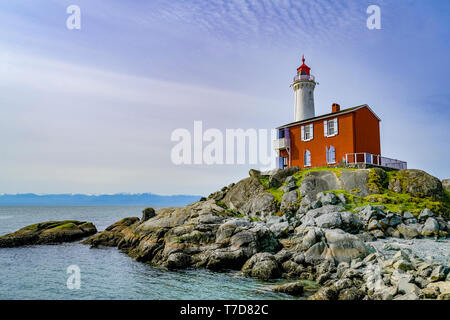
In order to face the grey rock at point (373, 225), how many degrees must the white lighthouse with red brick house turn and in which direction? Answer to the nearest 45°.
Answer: approximately 45° to its left

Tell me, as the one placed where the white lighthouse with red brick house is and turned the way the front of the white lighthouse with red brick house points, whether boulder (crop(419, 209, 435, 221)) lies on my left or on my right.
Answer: on my left

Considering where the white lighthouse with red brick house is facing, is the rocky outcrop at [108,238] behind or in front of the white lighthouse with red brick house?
in front

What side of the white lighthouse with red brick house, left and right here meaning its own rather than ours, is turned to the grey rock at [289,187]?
front

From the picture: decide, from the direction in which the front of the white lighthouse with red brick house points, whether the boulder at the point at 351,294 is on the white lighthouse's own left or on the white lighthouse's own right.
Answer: on the white lighthouse's own left

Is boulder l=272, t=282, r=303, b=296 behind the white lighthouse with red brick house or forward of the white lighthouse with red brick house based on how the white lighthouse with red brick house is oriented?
forward

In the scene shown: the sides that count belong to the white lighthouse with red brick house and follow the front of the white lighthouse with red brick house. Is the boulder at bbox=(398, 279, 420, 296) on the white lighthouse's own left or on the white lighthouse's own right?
on the white lighthouse's own left

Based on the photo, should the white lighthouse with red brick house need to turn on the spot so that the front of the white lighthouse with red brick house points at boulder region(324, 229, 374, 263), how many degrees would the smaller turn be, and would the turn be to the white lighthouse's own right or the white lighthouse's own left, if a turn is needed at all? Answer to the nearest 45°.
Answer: approximately 45° to the white lighthouse's own left

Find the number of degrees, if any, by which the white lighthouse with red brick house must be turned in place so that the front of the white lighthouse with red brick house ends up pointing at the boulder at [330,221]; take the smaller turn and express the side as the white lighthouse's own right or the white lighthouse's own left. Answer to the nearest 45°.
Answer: approximately 45° to the white lighthouse's own left
